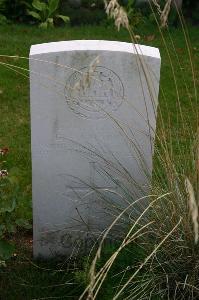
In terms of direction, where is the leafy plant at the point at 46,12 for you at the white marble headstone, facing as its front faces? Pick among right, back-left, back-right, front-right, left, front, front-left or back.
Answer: back

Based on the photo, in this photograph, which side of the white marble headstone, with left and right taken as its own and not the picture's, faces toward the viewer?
front

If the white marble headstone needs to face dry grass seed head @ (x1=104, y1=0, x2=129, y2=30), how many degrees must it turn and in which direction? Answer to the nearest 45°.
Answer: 0° — it already faces it

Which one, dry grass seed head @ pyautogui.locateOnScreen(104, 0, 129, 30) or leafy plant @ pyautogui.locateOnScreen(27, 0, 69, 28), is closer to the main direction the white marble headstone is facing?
the dry grass seed head
